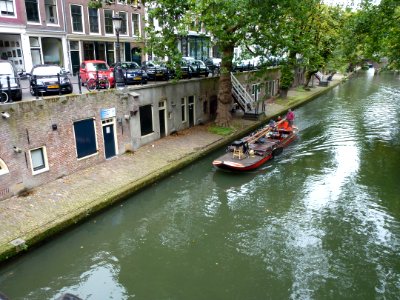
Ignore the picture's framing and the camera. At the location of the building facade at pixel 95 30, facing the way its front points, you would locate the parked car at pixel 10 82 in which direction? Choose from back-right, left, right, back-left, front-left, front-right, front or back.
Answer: front-right

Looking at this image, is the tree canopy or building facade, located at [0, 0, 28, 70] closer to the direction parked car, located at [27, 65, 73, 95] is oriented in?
the tree canopy

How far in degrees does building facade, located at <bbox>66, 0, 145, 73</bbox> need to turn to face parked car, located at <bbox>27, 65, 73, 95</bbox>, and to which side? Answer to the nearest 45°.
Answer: approximately 45° to its right

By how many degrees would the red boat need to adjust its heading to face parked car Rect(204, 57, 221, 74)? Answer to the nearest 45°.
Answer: approximately 135° to its right

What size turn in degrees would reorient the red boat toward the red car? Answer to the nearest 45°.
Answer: approximately 45° to its right

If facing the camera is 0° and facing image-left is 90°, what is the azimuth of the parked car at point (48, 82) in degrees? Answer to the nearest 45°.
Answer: approximately 315°
